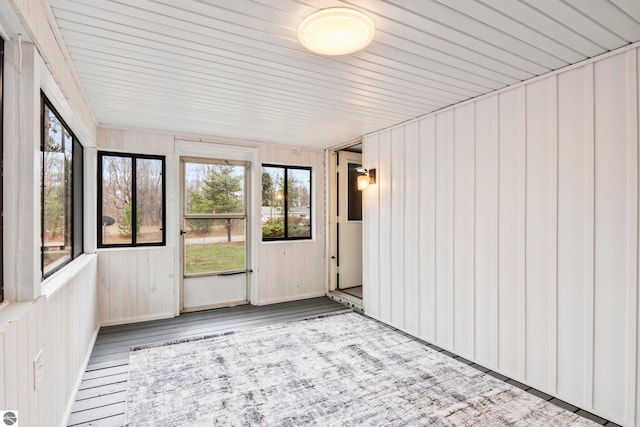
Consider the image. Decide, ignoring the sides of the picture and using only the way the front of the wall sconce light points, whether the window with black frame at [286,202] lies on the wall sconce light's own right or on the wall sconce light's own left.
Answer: on the wall sconce light's own right

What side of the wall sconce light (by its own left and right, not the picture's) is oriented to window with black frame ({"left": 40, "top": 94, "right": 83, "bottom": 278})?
front

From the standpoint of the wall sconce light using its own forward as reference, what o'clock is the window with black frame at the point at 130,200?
The window with black frame is roughly at 1 o'clock from the wall sconce light.

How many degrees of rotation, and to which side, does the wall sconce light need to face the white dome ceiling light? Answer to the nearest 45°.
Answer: approximately 45° to its left

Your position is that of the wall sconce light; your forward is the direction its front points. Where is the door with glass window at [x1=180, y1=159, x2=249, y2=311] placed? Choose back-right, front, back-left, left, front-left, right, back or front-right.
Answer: front-right

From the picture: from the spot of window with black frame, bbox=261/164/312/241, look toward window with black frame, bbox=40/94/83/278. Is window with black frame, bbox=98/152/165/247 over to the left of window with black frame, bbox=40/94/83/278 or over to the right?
right

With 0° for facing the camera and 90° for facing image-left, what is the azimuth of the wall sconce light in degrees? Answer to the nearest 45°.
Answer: approximately 45°

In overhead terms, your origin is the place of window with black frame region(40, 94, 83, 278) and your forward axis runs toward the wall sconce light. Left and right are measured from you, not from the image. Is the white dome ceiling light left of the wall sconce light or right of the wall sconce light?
right
